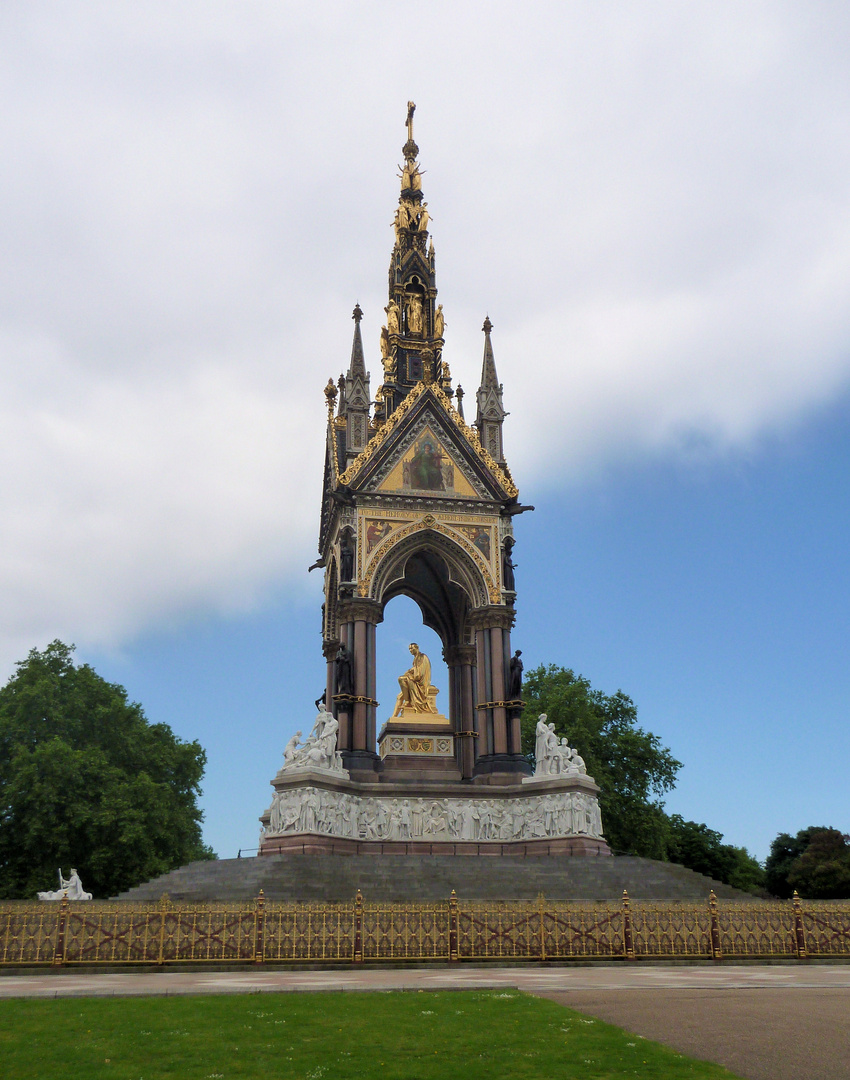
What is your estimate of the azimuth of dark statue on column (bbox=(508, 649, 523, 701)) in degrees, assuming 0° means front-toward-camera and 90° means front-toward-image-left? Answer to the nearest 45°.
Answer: approximately 315°

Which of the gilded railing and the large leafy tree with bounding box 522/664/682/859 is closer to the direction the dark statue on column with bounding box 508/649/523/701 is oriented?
the gilded railing

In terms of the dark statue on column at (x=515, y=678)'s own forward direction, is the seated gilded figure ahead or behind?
behind

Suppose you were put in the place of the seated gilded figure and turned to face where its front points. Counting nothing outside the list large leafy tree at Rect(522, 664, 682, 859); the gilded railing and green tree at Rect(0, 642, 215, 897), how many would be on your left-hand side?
1

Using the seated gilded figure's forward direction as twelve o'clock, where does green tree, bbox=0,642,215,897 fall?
The green tree is roughly at 1 o'clock from the seated gilded figure.

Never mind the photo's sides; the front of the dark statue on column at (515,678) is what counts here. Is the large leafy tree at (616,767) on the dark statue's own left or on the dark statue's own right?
on the dark statue's own left

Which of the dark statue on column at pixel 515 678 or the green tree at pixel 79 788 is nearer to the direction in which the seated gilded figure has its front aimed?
the green tree

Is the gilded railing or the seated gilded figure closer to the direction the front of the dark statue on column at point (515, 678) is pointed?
the gilded railing
